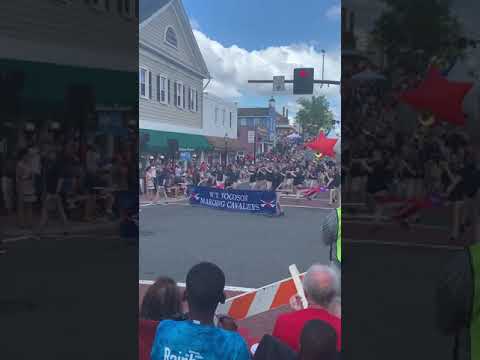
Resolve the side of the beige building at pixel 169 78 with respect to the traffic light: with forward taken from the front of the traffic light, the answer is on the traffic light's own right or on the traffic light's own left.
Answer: on the traffic light's own right

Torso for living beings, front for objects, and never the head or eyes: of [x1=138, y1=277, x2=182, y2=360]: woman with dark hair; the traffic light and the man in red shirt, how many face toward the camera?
1

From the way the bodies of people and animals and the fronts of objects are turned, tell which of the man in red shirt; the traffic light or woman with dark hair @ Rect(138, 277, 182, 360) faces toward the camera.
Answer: the traffic light

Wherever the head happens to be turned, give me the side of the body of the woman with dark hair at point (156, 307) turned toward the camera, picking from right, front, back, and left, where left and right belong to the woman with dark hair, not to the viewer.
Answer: back

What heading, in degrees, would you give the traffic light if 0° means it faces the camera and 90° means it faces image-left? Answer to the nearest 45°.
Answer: approximately 0°

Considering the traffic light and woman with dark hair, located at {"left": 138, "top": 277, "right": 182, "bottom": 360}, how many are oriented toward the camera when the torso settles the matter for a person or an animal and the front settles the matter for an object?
1

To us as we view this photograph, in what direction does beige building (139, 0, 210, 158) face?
facing the viewer and to the right of the viewer

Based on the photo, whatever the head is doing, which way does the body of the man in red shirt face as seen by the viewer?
away from the camera

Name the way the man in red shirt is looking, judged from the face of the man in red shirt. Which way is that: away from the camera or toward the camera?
away from the camera
